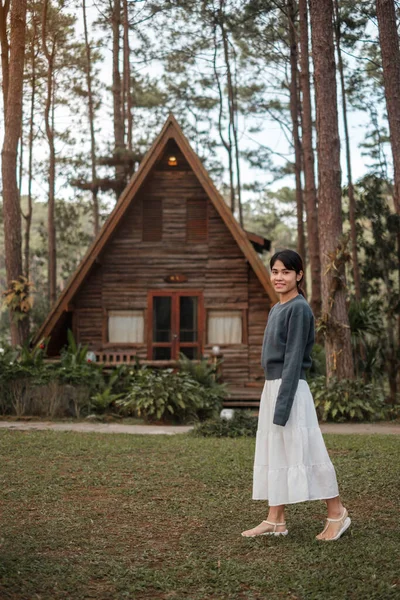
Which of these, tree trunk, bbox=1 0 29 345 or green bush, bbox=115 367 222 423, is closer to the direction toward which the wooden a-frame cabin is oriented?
the green bush

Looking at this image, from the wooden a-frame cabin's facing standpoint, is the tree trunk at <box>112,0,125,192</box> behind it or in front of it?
behind

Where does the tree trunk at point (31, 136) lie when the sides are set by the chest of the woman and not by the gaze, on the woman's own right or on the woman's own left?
on the woman's own right

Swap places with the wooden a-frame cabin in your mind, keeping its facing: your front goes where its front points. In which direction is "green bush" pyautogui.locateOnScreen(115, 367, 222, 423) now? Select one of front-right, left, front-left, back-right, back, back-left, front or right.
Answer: front

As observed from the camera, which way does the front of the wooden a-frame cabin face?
facing the viewer
